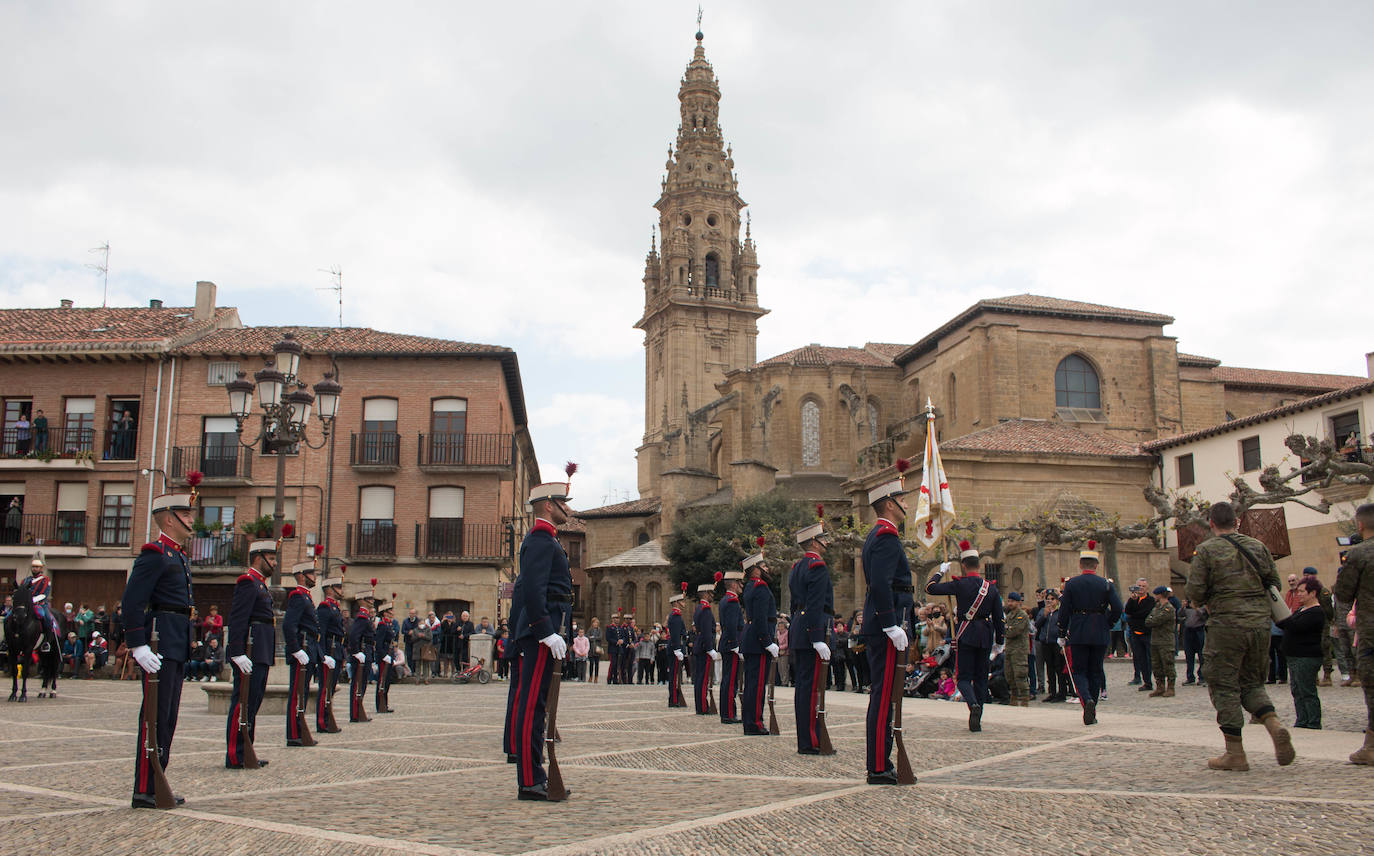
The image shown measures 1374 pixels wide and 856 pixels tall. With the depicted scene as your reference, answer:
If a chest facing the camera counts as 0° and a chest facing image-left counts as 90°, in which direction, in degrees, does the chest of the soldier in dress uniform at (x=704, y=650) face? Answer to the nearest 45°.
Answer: approximately 270°

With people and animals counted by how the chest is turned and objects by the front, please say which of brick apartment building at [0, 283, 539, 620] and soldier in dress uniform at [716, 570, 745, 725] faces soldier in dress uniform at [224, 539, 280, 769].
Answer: the brick apartment building

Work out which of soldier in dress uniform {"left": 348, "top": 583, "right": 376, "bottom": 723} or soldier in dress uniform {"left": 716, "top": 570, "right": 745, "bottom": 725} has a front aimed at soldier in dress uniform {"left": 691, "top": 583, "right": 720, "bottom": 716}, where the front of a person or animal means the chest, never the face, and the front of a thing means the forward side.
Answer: soldier in dress uniform {"left": 348, "top": 583, "right": 376, "bottom": 723}

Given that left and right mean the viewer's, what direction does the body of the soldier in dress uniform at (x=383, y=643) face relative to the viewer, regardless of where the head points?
facing to the right of the viewer

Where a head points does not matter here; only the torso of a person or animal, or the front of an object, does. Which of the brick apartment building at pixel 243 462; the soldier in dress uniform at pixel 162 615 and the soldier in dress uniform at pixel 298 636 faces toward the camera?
the brick apartment building

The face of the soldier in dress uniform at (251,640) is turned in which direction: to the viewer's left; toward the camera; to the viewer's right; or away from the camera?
to the viewer's right

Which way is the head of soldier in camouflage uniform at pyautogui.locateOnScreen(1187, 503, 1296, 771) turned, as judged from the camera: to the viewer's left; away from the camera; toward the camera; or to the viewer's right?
away from the camera

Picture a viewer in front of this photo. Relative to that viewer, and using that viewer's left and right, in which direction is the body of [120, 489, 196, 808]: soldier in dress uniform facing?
facing to the right of the viewer

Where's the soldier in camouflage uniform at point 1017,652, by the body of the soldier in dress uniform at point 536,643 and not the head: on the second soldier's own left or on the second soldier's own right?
on the second soldier's own left

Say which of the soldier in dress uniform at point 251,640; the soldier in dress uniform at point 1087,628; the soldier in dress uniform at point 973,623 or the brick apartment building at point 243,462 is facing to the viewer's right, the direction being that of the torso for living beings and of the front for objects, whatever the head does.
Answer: the soldier in dress uniform at point 251,640

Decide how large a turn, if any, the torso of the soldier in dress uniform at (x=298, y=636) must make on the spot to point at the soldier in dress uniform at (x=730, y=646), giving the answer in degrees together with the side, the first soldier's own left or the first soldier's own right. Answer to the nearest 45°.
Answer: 0° — they already face them

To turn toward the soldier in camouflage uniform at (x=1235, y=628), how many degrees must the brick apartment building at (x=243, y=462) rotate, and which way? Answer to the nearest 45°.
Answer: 0° — it already faces them

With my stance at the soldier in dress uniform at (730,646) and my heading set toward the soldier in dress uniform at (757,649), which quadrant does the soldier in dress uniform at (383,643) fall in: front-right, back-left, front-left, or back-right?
back-right

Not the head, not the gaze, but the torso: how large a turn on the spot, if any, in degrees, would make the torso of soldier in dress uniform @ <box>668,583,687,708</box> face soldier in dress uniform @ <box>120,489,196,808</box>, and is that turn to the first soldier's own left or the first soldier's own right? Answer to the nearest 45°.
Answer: approximately 90° to the first soldier's own right
